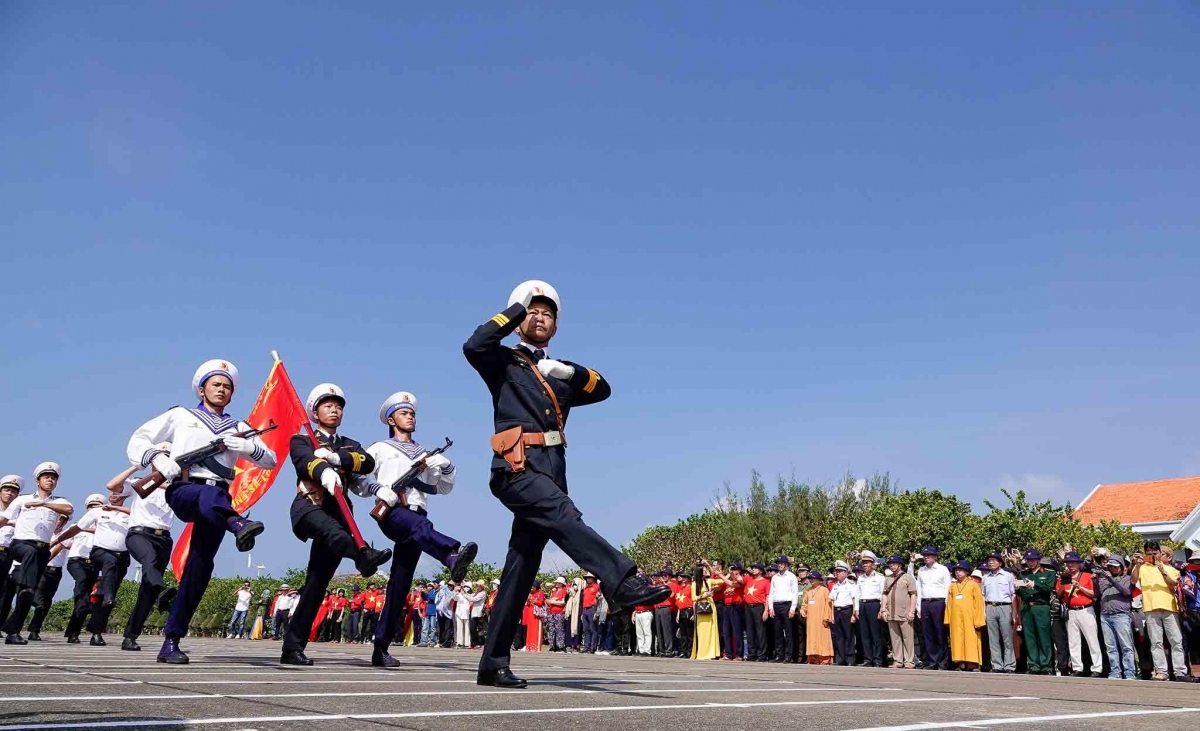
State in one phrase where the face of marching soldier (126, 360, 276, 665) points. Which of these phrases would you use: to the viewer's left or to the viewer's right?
to the viewer's right

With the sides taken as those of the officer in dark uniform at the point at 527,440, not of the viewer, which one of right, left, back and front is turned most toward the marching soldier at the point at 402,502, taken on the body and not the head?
back

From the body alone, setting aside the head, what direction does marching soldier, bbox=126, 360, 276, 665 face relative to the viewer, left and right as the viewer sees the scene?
facing the viewer and to the right of the viewer

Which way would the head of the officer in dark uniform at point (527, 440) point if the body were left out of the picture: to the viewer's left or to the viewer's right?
to the viewer's right

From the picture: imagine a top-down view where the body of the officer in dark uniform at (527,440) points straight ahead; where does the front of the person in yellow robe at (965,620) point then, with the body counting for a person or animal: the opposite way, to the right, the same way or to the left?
to the right

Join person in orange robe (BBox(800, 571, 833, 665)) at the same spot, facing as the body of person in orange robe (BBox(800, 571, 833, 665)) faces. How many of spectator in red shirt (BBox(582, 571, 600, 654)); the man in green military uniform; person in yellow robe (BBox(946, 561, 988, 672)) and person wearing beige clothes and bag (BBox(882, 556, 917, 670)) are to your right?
1

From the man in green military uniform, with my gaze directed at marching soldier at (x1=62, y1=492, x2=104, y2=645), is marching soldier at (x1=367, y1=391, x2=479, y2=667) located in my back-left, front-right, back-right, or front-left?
front-left

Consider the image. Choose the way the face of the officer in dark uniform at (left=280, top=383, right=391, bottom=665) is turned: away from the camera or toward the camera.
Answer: toward the camera

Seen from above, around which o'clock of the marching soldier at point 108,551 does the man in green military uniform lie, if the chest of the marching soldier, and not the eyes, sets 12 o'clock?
The man in green military uniform is roughly at 11 o'clock from the marching soldier.

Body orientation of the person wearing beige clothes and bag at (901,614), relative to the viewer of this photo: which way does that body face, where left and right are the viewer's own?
facing the viewer and to the left of the viewer

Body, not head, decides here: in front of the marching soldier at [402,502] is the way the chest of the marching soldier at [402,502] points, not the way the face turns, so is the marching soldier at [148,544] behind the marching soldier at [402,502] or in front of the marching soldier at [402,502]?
behind

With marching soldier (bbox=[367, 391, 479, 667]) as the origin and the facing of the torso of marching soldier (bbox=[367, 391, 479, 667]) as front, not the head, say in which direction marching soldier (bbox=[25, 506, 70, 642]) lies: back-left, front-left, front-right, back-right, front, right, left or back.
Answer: back

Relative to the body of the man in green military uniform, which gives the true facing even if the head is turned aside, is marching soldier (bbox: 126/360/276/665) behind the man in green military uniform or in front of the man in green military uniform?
in front

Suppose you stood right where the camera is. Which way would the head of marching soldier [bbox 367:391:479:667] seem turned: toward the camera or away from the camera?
toward the camera

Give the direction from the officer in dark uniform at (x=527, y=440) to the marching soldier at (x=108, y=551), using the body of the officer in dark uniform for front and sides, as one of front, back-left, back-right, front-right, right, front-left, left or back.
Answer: back

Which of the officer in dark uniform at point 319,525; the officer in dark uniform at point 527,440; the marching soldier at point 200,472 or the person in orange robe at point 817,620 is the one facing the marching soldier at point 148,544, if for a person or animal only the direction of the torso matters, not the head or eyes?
the person in orange robe

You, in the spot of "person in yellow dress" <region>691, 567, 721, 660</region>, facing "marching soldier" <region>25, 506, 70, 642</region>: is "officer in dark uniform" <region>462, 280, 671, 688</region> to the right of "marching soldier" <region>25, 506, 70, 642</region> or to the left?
left

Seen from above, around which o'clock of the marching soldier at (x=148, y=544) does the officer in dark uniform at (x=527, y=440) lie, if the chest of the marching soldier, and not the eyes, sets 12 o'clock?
The officer in dark uniform is roughly at 1 o'clock from the marching soldier.
